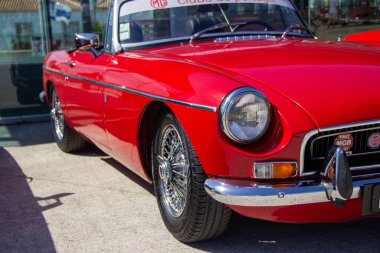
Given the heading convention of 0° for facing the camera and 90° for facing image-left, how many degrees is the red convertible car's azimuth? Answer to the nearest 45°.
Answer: approximately 315°
